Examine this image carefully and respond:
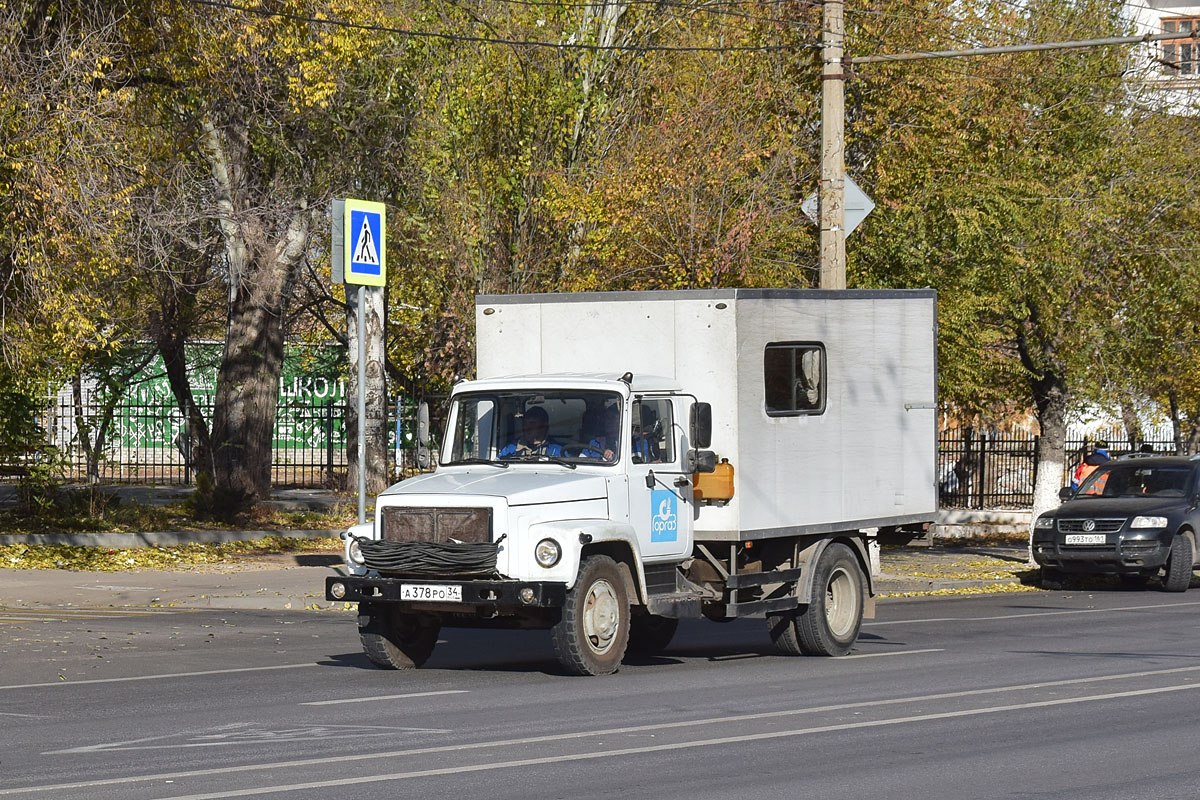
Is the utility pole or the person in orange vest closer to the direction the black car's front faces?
the utility pole

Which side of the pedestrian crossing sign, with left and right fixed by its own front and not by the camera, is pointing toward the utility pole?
left

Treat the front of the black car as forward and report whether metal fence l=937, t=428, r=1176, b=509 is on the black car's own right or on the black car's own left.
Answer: on the black car's own right

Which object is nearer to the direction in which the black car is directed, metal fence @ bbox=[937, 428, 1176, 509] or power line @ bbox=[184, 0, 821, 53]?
the power line

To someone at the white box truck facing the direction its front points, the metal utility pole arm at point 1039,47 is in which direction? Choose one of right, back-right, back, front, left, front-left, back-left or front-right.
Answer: back

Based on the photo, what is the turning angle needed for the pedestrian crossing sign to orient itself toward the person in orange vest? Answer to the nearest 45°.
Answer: approximately 90° to its left

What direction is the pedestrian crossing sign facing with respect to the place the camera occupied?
facing the viewer and to the right of the viewer

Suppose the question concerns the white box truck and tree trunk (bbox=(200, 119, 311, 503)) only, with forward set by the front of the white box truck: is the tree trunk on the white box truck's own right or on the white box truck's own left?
on the white box truck's own right

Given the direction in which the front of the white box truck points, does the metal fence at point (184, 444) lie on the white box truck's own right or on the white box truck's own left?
on the white box truck's own right

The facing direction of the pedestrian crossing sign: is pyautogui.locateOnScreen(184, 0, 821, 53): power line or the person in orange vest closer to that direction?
the person in orange vest

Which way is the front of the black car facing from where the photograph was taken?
facing the viewer and to the left of the viewer
